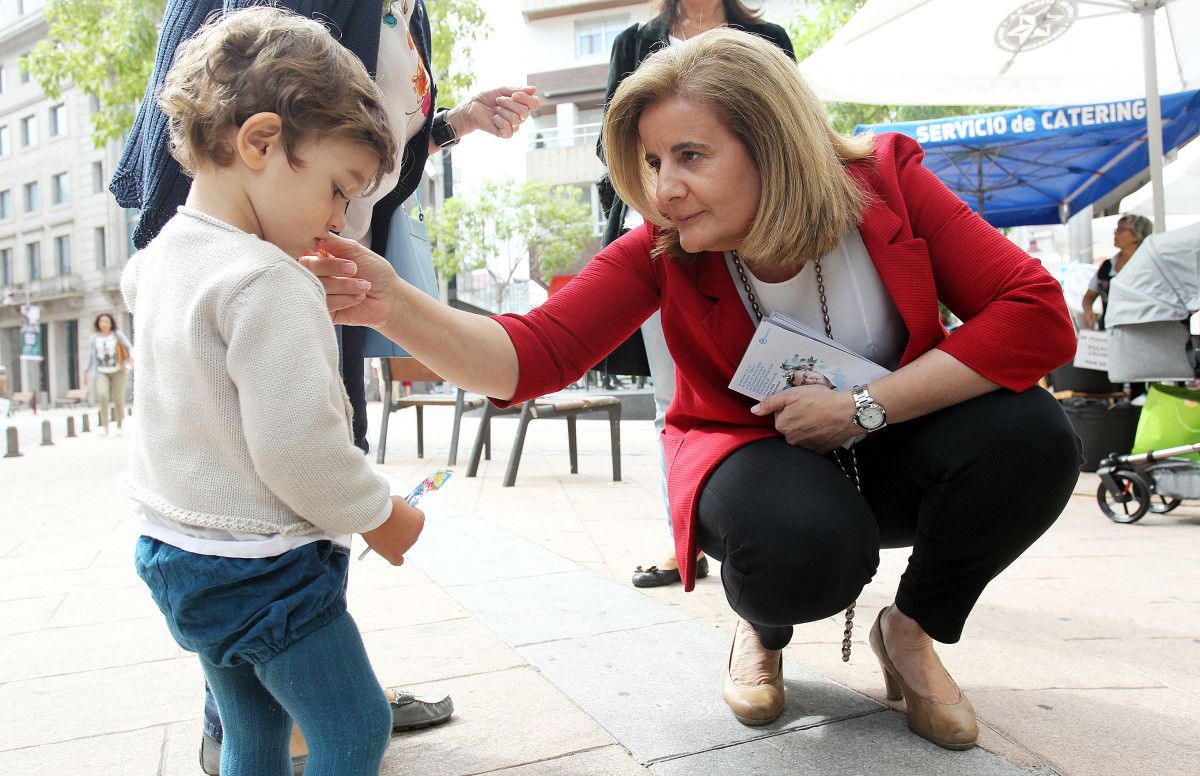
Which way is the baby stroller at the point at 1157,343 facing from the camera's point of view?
to the viewer's left

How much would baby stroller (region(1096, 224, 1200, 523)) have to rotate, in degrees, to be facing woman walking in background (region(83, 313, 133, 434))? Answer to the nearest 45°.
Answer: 0° — it already faces them

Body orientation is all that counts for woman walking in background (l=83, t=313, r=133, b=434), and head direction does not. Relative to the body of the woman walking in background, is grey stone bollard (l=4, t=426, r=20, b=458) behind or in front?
in front

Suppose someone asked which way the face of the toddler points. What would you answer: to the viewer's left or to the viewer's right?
to the viewer's right

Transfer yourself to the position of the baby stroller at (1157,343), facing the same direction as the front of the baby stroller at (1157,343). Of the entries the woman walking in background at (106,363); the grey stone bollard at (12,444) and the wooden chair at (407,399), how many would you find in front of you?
3

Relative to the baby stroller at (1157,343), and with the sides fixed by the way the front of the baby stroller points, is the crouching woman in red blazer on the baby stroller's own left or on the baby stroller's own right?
on the baby stroller's own left

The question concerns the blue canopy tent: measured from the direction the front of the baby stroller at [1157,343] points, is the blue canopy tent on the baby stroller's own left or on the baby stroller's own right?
on the baby stroller's own right

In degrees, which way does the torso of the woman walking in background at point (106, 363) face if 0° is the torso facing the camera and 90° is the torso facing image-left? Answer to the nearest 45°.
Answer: approximately 0°

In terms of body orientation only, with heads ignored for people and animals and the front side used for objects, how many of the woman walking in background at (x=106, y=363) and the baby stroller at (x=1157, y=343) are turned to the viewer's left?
1
